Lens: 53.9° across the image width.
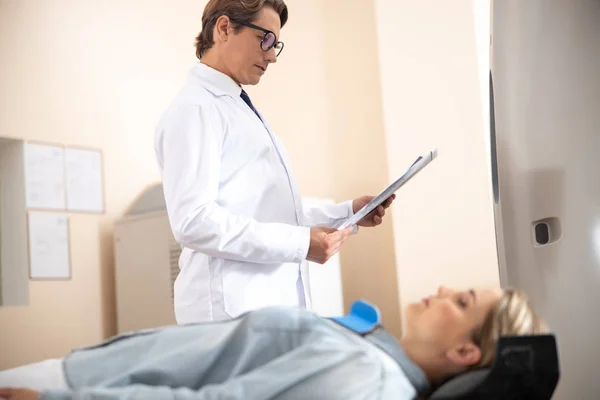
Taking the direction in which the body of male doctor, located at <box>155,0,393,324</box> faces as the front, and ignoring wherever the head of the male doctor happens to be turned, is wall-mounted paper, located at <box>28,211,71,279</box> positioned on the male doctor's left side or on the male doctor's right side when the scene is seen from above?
on the male doctor's left side

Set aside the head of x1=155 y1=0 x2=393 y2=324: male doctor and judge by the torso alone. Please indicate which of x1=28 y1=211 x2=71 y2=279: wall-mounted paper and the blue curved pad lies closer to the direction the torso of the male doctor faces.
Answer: the blue curved pad

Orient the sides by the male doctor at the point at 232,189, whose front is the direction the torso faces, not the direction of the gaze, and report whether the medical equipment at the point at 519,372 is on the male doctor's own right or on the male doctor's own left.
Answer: on the male doctor's own right

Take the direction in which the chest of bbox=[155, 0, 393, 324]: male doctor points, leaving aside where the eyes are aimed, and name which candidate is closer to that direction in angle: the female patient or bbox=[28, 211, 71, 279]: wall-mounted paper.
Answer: the female patient

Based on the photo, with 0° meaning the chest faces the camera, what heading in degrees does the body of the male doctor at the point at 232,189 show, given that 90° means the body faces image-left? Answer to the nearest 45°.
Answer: approximately 270°

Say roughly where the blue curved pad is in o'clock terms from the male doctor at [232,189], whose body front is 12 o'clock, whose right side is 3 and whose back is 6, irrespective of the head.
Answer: The blue curved pad is roughly at 2 o'clock from the male doctor.

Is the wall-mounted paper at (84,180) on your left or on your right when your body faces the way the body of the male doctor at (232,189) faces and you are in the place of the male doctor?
on your left

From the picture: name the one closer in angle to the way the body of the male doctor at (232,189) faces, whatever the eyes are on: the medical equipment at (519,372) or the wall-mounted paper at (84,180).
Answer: the medical equipment
